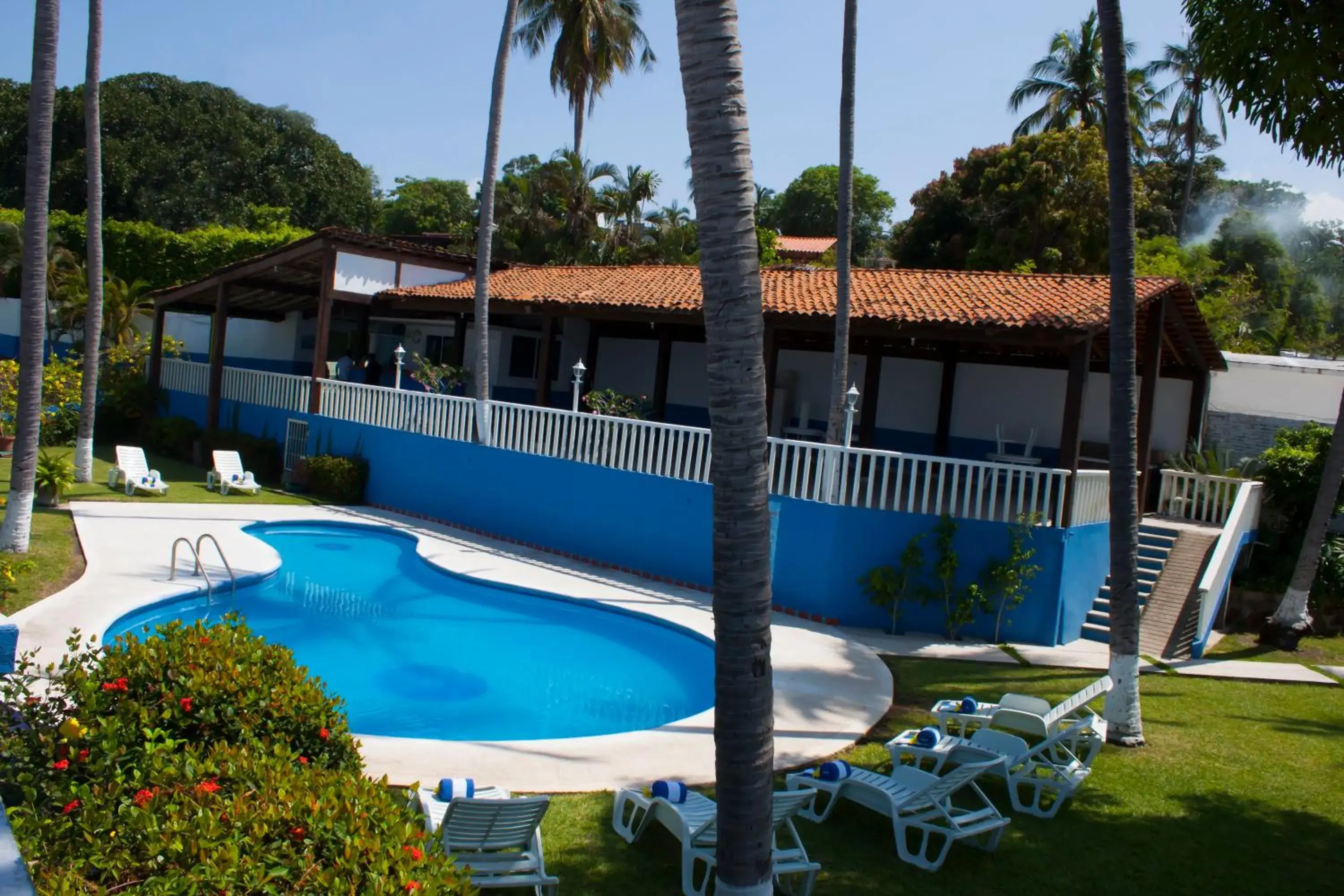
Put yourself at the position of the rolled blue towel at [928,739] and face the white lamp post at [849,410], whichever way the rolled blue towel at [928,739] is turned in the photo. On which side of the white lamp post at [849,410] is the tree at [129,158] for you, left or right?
left

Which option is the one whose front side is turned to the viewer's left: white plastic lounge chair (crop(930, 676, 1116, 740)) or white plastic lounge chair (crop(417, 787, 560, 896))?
white plastic lounge chair (crop(930, 676, 1116, 740))

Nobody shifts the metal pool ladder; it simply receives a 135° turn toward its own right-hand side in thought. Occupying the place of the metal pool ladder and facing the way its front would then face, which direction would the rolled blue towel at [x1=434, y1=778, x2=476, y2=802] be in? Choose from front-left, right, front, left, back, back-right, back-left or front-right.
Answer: left

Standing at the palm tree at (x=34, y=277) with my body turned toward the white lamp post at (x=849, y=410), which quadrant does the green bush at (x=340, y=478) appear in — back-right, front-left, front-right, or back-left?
front-left

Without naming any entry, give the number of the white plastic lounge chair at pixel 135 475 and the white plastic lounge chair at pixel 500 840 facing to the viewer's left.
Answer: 0

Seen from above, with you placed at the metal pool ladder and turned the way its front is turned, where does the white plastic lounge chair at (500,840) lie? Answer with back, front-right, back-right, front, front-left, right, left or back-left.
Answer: front-right

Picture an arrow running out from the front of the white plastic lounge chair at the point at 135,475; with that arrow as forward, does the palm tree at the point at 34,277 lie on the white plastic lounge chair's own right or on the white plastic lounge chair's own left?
on the white plastic lounge chair's own right
